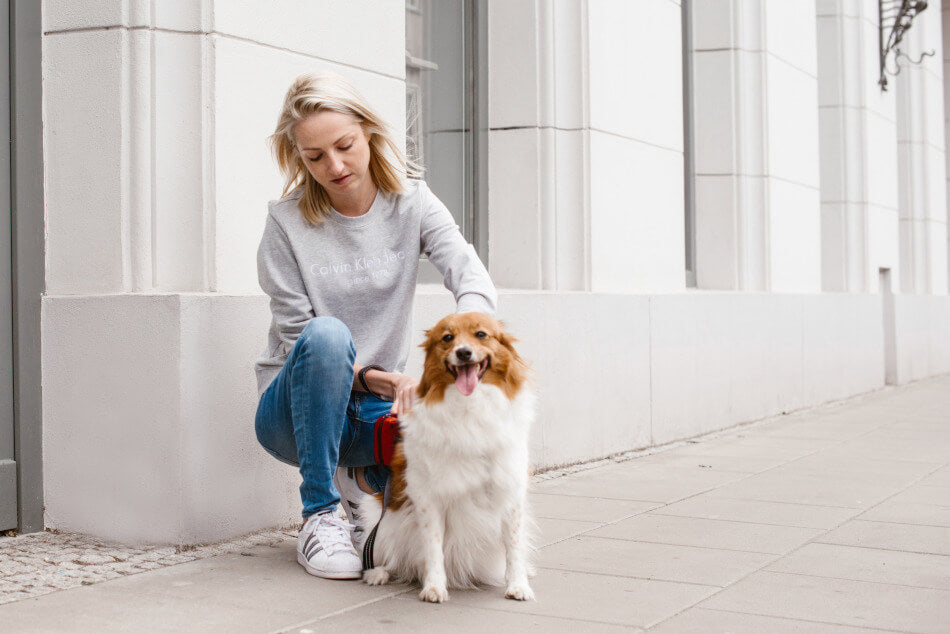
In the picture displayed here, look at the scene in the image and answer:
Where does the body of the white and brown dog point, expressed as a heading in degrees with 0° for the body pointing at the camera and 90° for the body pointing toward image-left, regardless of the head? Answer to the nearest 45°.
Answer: approximately 0°

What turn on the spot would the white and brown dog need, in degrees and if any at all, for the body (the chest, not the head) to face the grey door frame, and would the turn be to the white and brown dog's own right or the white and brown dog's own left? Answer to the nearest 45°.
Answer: approximately 135° to the white and brown dog's own right

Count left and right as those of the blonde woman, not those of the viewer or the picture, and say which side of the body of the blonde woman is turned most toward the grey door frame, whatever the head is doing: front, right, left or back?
right

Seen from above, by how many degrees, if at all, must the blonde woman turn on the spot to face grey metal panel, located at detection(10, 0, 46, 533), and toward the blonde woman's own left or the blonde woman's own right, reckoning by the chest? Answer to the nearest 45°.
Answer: approximately 135° to the blonde woman's own right

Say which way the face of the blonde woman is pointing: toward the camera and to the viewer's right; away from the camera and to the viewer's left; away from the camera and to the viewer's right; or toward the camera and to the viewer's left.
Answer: toward the camera and to the viewer's right

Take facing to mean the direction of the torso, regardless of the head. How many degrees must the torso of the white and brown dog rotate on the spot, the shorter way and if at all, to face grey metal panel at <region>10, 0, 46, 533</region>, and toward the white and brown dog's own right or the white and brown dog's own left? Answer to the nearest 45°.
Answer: approximately 135° to the white and brown dog's own right

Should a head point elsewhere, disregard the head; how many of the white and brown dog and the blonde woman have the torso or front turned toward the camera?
2
